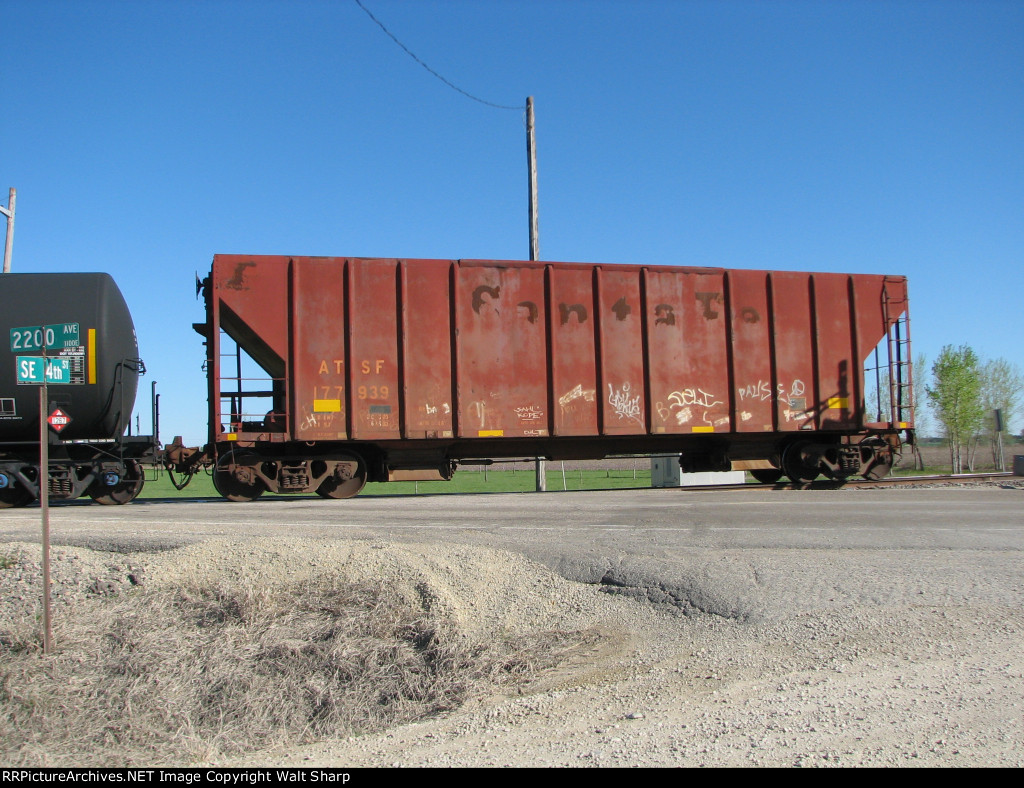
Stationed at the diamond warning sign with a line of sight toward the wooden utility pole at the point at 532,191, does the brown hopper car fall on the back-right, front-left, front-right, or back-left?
front-right

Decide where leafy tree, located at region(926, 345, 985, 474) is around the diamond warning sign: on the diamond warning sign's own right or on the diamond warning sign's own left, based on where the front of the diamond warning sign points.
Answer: on the diamond warning sign's own left

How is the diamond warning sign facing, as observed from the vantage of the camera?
facing the viewer

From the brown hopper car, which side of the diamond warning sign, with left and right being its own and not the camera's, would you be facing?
left
